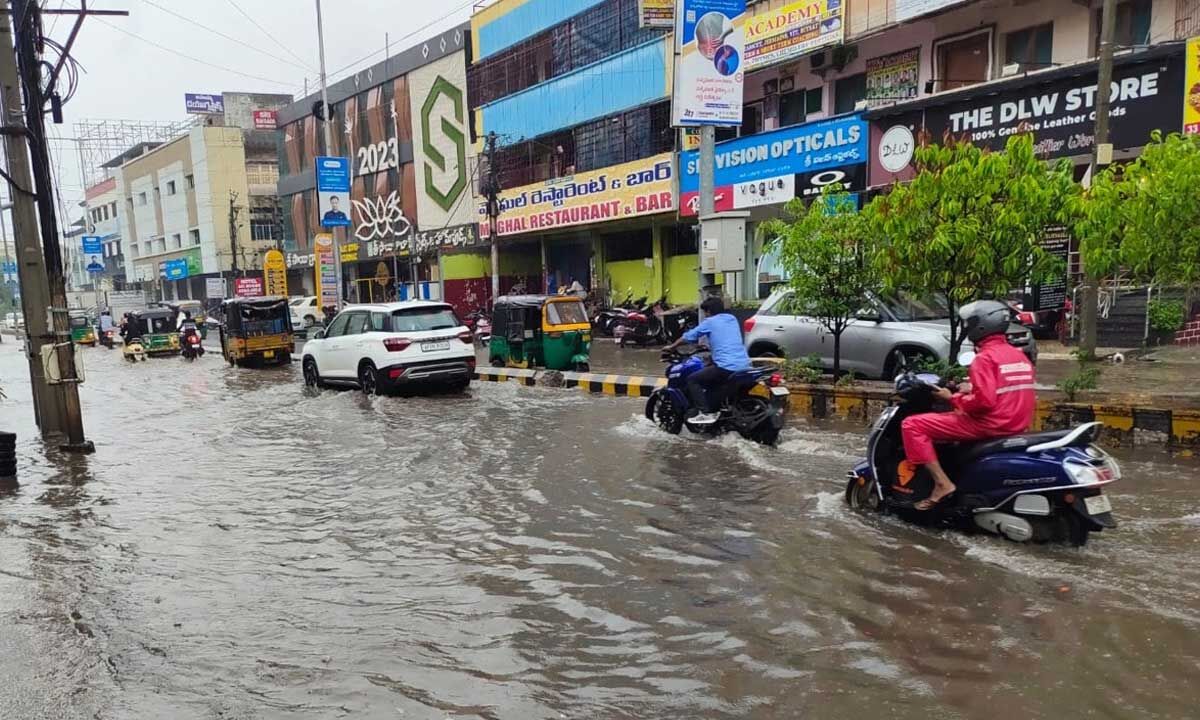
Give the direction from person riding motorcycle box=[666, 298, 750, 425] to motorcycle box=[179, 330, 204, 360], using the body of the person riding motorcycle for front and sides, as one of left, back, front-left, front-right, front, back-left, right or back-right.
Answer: front

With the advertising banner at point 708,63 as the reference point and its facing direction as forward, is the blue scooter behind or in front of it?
in front

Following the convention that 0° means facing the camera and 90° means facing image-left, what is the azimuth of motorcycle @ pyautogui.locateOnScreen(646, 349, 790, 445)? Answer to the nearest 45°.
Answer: approximately 135°

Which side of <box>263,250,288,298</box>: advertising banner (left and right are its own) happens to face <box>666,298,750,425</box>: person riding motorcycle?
front

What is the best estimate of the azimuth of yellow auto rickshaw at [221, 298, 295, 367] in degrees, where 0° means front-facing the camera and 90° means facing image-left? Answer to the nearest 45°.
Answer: approximately 135°

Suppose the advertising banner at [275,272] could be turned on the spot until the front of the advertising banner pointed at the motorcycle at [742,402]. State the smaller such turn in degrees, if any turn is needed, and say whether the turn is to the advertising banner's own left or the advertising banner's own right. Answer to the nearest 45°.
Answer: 0° — it already faces it

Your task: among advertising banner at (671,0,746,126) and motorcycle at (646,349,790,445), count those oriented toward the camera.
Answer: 1

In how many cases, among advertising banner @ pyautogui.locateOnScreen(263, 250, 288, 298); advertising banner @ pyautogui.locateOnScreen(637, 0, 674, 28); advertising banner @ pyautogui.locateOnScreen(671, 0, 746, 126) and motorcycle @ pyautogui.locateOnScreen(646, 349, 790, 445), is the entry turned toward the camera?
3

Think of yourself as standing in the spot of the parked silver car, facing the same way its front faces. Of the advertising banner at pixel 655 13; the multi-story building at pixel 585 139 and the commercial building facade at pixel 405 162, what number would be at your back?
3

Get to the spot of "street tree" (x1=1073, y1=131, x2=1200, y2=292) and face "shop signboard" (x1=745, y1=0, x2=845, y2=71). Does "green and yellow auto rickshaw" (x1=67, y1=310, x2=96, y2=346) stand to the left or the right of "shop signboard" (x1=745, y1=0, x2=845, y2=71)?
left

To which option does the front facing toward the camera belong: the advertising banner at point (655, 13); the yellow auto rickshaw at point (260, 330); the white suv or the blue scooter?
the advertising banner
